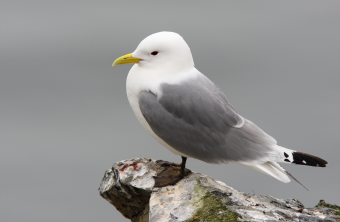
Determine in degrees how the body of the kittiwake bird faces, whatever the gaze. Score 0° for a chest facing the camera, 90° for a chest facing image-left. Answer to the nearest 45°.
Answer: approximately 90°
